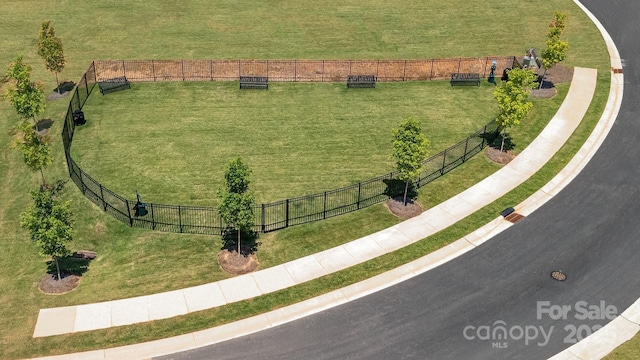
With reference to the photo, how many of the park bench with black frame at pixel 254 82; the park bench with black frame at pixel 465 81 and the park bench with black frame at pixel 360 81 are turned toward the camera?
3

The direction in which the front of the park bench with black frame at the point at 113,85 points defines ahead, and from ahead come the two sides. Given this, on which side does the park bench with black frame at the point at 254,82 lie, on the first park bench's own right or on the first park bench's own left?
on the first park bench's own left

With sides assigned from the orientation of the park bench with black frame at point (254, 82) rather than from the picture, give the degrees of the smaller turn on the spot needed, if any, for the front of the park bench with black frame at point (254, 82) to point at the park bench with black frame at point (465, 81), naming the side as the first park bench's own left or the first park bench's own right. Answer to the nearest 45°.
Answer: approximately 90° to the first park bench's own left

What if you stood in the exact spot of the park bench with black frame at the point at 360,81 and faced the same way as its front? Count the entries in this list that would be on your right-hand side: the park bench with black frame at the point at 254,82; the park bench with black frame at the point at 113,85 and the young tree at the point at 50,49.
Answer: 3

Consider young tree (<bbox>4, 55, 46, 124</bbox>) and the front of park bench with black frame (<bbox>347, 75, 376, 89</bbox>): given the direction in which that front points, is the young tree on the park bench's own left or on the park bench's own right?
on the park bench's own right

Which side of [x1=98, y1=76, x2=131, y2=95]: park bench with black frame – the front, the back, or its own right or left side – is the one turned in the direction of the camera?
front

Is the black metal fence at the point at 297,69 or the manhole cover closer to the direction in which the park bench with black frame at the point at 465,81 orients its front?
the manhole cover

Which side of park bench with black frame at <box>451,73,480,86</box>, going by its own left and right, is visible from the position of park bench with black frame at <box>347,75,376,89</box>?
right

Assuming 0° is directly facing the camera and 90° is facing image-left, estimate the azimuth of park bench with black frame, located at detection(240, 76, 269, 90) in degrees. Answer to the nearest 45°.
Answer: approximately 0°

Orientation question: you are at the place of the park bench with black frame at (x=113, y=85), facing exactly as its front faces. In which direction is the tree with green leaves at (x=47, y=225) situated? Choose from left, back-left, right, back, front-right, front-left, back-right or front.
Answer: front

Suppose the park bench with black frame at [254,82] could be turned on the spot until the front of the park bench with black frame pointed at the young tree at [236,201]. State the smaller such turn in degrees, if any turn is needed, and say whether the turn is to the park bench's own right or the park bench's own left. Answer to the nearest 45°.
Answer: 0° — it already faces it

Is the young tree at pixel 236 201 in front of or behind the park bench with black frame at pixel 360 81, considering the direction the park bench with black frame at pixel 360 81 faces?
in front

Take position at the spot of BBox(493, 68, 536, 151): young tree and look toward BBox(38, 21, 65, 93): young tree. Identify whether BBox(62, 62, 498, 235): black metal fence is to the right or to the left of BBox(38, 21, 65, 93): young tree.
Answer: left
